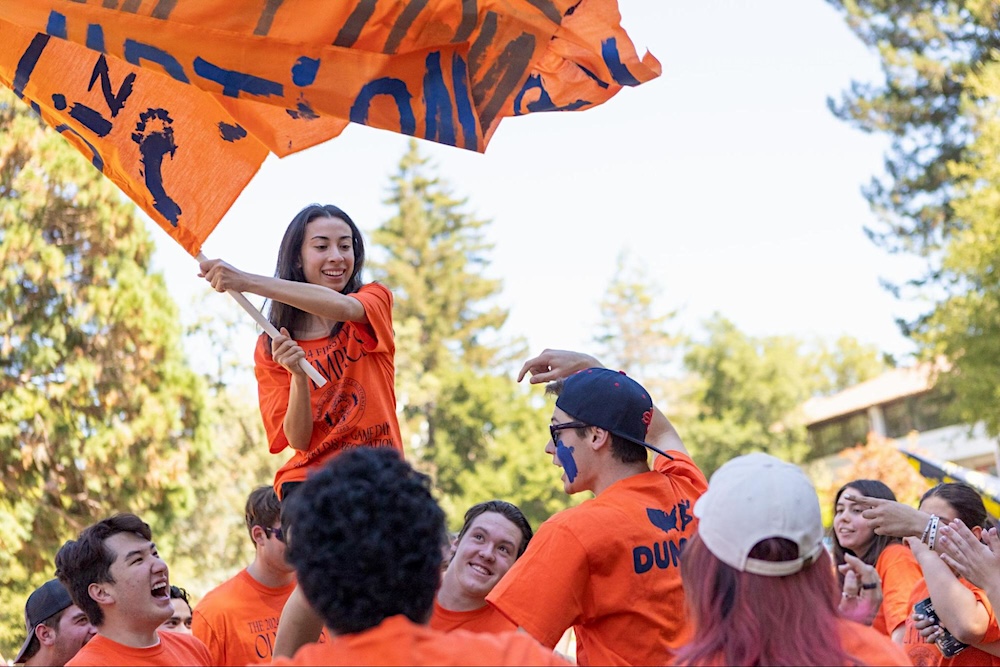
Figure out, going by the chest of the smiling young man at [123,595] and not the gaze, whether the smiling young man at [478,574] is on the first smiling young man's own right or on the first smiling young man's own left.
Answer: on the first smiling young man's own left

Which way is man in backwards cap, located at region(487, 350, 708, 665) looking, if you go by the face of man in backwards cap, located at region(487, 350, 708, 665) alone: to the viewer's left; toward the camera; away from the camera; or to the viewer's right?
to the viewer's left

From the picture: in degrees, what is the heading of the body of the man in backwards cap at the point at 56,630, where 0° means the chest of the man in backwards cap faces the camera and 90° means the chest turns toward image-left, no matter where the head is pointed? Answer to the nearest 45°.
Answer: approximately 270°

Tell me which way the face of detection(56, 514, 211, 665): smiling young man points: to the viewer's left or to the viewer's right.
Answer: to the viewer's right

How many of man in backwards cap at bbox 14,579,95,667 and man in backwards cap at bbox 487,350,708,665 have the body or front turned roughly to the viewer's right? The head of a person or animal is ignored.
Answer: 1

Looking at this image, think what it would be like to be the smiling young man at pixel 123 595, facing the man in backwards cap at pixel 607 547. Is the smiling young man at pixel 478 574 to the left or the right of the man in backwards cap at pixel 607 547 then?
left

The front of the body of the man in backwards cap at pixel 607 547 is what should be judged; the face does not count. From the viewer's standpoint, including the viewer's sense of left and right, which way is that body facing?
facing away from the viewer and to the left of the viewer

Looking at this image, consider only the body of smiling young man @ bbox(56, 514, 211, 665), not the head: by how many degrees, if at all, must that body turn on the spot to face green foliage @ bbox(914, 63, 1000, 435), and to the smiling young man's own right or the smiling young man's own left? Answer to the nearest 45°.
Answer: approximately 90° to the smiling young man's own left

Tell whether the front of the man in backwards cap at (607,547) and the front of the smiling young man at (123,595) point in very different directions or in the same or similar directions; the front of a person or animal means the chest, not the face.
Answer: very different directions

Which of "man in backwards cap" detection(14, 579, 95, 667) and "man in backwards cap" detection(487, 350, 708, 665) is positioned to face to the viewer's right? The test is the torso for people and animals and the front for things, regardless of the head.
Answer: "man in backwards cap" detection(14, 579, 95, 667)
